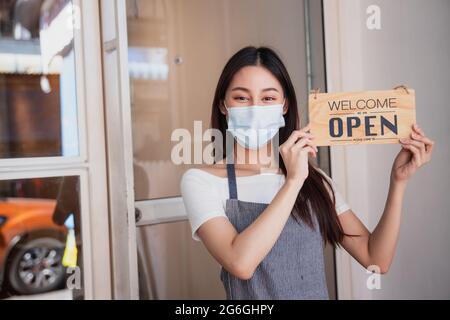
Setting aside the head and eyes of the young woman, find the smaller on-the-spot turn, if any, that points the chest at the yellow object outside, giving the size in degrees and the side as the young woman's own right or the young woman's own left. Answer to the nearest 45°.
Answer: approximately 135° to the young woman's own right

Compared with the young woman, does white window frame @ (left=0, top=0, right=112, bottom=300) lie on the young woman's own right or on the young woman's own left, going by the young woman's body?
on the young woman's own right

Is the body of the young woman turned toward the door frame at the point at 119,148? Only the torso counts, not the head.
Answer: no

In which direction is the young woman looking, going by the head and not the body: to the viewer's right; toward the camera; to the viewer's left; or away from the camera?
toward the camera

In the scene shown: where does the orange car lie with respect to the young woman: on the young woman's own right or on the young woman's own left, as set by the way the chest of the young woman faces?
on the young woman's own right

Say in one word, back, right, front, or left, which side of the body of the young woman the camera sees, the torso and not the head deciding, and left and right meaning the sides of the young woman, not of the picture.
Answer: front
